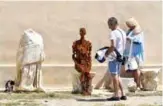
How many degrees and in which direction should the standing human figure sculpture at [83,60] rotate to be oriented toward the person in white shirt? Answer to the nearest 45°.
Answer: approximately 45° to its left

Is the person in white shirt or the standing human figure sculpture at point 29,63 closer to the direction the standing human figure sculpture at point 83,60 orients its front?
the person in white shirt

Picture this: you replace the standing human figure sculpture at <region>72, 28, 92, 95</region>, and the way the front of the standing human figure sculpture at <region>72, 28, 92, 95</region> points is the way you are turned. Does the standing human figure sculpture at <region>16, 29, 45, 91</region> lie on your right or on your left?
on your right
